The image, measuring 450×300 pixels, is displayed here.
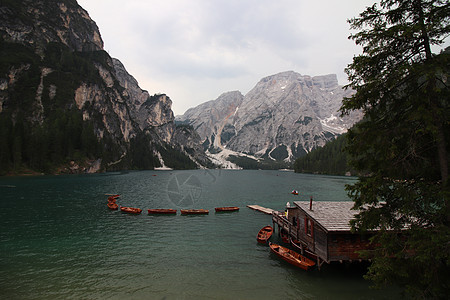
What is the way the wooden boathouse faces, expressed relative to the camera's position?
facing the viewer and to the left of the viewer

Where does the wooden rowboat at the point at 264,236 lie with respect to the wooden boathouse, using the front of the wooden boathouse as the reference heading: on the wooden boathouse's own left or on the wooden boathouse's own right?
on the wooden boathouse's own right

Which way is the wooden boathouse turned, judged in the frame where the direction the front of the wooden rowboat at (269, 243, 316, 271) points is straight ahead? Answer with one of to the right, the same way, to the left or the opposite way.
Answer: to the left

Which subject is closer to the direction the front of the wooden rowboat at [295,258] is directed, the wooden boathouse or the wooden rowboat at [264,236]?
the wooden rowboat
